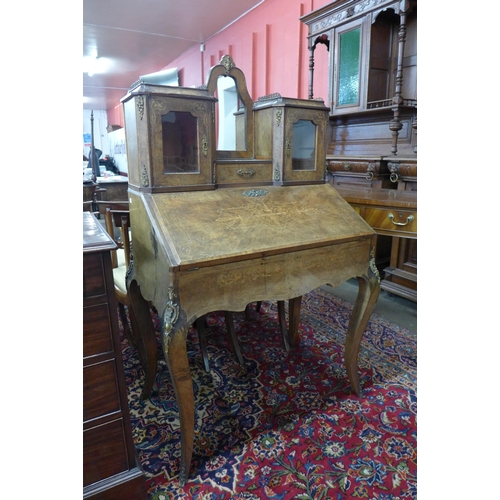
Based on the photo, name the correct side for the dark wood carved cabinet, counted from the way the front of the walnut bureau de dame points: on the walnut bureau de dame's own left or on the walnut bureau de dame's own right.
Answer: on the walnut bureau de dame's own left

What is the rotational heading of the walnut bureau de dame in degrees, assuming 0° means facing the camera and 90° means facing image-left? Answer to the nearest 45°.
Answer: approximately 315°

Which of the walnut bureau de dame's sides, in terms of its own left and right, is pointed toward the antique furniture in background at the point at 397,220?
left
